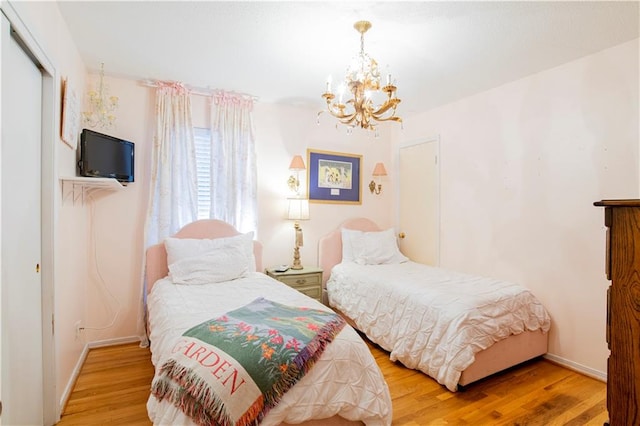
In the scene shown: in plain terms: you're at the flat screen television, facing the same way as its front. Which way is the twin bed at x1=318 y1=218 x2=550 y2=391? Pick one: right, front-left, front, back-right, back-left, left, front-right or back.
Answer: front

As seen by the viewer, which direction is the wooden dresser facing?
to the viewer's left

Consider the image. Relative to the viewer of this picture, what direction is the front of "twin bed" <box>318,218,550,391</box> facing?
facing the viewer and to the right of the viewer

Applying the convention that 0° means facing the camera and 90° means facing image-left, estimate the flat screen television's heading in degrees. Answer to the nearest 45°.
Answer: approximately 315°

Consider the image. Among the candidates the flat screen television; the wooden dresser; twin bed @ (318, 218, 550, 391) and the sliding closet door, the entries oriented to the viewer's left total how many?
1

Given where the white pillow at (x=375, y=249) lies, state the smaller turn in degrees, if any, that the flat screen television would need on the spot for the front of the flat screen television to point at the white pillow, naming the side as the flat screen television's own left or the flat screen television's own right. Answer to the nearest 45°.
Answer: approximately 45° to the flat screen television's own left

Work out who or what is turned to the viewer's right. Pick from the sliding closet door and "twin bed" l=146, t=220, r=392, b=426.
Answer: the sliding closet door

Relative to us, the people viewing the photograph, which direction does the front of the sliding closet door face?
facing to the right of the viewer

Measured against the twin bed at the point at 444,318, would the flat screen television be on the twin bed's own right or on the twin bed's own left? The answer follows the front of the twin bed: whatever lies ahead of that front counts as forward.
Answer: on the twin bed's own right

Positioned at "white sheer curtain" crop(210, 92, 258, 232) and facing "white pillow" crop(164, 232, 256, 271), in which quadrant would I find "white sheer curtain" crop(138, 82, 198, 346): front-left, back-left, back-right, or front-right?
front-right

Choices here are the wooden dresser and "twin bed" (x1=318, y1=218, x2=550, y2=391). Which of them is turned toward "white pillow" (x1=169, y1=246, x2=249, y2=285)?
the wooden dresser

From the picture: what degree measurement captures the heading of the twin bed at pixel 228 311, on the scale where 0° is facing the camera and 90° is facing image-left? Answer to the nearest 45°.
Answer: approximately 0°

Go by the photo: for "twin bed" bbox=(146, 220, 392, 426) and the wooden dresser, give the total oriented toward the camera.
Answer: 1

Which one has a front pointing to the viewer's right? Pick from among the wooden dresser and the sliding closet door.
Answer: the sliding closet door

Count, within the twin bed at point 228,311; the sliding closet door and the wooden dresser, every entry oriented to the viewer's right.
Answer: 1

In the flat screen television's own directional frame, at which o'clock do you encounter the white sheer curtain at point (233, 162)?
The white sheer curtain is roughly at 10 o'clock from the flat screen television.

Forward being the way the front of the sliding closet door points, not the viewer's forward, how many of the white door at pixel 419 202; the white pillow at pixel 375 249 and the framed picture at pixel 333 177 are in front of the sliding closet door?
3

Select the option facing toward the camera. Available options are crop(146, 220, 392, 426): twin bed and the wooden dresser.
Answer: the twin bed
